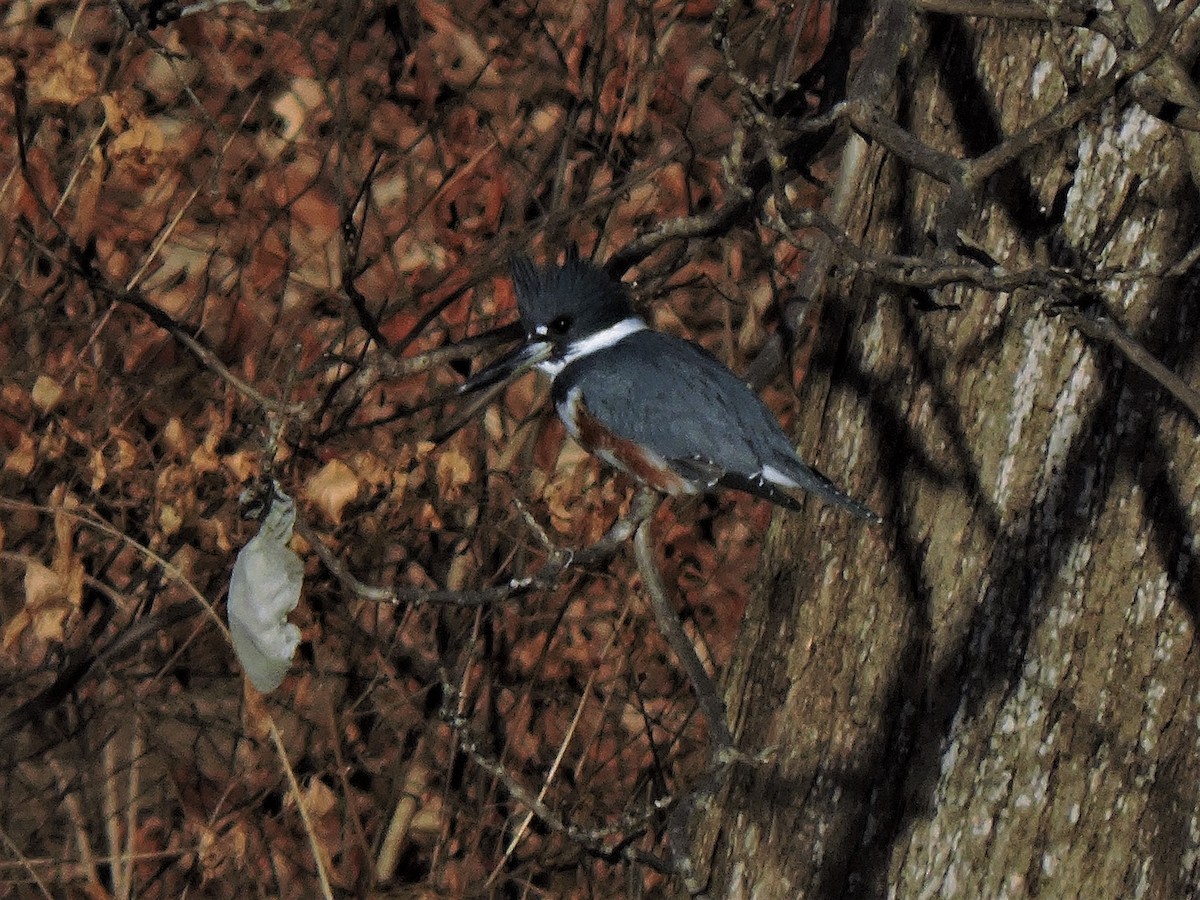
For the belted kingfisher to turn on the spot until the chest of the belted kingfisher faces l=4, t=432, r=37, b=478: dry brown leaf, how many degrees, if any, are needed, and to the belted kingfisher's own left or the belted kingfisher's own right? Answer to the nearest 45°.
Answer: approximately 45° to the belted kingfisher's own right

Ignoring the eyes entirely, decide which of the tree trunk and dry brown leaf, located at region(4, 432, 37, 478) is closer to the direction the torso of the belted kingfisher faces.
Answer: the dry brown leaf

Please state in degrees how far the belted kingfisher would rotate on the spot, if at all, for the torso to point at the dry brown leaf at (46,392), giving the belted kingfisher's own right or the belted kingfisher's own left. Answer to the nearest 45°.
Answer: approximately 45° to the belted kingfisher's own right

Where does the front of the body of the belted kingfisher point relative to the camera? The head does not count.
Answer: to the viewer's left

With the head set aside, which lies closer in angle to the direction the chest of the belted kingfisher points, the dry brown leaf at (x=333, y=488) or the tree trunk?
the dry brown leaf

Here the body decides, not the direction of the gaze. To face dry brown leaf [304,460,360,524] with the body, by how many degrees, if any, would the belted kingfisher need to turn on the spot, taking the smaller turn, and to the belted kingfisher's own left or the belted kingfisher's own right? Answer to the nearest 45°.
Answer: approximately 45° to the belted kingfisher's own right

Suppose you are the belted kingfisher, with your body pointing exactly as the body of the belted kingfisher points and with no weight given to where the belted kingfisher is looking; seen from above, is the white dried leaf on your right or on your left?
on your left
